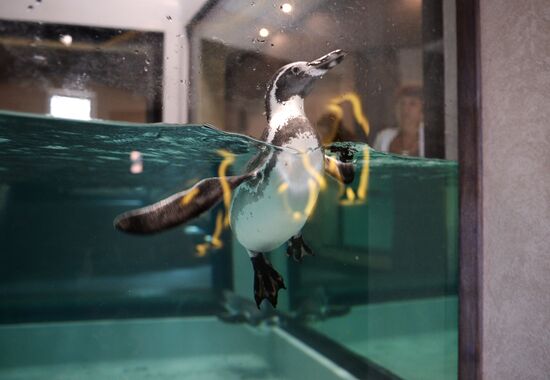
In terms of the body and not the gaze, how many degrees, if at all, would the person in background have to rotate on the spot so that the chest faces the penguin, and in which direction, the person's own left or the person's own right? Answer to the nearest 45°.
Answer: approximately 45° to the person's own right

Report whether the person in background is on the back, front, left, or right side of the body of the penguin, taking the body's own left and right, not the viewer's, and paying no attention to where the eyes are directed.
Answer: left

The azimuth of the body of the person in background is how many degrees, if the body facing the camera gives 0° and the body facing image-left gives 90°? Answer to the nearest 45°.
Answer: approximately 0°

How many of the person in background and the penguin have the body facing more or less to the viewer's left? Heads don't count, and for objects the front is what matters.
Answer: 0

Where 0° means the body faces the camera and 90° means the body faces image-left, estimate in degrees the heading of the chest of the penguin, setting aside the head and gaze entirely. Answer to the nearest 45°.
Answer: approximately 315°

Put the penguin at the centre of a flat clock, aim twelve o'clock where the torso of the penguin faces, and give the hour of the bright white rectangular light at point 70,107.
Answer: The bright white rectangular light is roughly at 6 o'clock from the penguin.

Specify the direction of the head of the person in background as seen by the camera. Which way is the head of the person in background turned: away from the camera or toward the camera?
toward the camera

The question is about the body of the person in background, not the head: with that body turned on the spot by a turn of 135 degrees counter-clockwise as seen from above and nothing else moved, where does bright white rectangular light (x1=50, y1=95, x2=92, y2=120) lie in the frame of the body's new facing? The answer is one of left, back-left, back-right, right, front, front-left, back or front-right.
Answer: back
